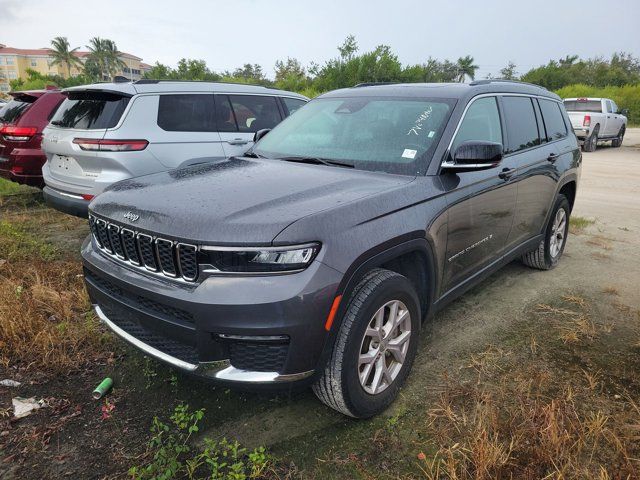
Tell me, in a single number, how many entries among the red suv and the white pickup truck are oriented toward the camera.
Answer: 0

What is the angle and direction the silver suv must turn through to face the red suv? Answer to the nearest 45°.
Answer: approximately 90° to its left

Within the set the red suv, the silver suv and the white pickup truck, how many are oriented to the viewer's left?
0

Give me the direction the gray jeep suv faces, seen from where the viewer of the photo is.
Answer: facing the viewer and to the left of the viewer

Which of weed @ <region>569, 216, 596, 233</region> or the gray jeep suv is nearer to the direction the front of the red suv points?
the weed

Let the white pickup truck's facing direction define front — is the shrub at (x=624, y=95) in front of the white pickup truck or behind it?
in front

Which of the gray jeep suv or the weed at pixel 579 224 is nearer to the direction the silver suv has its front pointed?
the weed

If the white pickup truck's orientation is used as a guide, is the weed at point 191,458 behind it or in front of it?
behind

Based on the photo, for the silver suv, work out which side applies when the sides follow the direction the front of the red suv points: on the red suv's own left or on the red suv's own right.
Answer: on the red suv's own right

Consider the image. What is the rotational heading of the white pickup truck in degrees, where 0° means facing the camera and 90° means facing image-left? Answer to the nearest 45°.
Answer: approximately 225°

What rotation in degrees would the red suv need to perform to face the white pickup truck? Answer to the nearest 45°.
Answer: approximately 45° to its right

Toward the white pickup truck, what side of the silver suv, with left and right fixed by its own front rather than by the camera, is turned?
front

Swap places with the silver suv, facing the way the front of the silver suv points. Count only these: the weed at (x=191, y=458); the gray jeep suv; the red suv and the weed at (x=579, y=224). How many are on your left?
1

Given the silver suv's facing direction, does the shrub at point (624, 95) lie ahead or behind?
ahead

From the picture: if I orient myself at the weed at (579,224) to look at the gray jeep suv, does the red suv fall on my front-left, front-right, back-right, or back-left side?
front-right

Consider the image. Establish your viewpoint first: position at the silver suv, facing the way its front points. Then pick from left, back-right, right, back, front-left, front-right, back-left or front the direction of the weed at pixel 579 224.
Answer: front-right

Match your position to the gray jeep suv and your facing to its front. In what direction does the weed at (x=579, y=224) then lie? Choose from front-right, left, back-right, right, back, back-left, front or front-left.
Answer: back

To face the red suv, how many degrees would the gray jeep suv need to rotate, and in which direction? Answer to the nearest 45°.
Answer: approximately 90° to its right

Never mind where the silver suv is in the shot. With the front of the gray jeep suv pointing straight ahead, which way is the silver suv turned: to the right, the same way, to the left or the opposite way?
the opposite way
